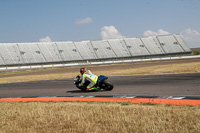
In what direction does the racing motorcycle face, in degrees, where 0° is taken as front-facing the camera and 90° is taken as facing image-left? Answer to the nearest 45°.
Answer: approximately 90°

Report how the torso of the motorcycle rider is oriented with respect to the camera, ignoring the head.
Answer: to the viewer's left
